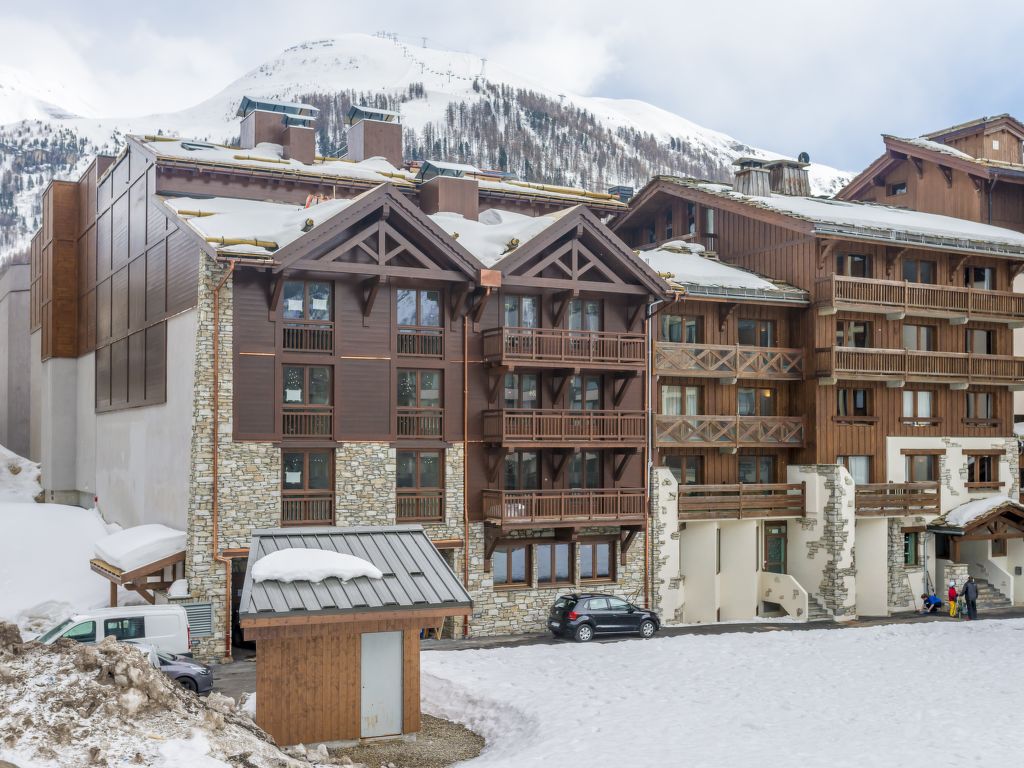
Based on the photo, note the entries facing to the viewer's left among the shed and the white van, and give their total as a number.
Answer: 1

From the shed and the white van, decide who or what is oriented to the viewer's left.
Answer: the white van

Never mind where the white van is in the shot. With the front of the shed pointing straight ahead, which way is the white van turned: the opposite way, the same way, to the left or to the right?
to the right

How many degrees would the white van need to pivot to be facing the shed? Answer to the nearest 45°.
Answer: approximately 135° to its left

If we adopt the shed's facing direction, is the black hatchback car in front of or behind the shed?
behind

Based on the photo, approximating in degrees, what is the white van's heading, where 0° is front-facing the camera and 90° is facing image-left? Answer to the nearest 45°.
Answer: approximately 90°

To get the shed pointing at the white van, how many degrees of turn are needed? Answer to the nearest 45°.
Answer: approximately 135° to its right
